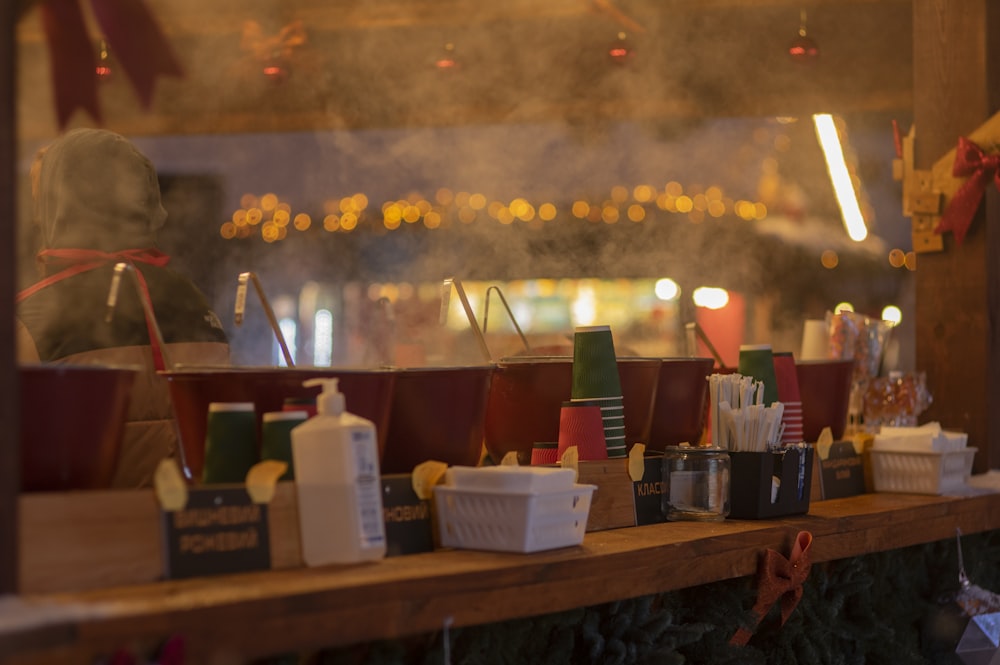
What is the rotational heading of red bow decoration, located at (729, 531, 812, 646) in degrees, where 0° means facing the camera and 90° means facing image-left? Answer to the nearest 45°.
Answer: approximately 315°

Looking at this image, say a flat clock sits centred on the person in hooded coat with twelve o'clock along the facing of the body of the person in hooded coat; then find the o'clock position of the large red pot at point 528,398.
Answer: The large red pot is roughly at 4 o'clock from the person in hooded coat.

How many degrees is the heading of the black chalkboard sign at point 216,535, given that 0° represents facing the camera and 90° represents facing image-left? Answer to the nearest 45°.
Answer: approximately 315°

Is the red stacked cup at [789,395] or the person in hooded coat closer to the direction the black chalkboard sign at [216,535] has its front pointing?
the red stacked cup

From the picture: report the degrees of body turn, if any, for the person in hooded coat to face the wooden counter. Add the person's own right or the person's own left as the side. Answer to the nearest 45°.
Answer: approximately 180°

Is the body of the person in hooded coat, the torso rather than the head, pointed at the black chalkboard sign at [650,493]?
no

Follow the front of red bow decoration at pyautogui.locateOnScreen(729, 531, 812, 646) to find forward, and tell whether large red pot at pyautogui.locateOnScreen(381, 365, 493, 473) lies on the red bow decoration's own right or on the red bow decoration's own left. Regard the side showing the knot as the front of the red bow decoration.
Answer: on the red bow decoration's own right

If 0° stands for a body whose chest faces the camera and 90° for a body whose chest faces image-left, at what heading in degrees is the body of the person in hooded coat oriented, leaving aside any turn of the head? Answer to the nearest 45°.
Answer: approximately 180°

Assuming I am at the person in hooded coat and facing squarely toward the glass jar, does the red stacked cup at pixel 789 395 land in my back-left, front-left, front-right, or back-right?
front-left

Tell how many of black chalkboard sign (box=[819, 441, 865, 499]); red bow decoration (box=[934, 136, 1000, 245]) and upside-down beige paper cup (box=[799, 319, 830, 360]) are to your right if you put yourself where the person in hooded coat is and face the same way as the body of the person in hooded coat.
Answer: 3

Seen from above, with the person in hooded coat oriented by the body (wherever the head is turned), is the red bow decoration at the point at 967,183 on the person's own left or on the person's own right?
on the person's own right

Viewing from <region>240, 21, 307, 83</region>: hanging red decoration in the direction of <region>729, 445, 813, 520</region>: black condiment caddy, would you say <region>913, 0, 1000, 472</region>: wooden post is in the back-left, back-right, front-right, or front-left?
front-left

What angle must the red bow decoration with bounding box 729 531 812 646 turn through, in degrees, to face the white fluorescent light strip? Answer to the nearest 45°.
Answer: approximately 135° to its left

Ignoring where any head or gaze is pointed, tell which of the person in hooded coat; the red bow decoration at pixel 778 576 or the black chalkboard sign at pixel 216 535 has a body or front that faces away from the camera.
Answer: the person in hooded coat
